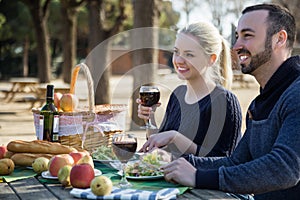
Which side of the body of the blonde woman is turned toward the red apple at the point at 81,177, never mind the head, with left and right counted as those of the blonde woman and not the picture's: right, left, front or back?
front

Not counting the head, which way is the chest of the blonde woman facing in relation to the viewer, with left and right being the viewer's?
facing the viewer and to the left of the viewer

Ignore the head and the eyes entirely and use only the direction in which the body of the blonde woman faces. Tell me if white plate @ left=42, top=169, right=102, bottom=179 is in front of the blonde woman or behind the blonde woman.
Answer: in front

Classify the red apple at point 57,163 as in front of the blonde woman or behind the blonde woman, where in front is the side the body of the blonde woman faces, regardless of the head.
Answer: in front

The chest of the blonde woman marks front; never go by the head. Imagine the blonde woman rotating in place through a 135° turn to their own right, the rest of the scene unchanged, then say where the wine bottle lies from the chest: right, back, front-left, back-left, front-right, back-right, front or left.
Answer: left

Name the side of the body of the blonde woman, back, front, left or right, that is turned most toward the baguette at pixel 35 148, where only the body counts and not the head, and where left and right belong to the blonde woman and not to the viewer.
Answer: front

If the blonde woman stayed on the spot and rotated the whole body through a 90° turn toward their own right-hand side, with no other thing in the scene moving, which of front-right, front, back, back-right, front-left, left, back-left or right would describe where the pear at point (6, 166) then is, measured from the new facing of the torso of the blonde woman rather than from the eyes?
left

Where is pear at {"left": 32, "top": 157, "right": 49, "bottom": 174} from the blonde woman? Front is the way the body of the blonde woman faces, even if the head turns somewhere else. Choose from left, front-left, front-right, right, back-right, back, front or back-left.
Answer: front

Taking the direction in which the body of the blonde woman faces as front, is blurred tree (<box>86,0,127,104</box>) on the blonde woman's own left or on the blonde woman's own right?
on the blonde woman's own right

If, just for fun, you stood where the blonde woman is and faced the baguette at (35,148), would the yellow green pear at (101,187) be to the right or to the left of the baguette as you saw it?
left

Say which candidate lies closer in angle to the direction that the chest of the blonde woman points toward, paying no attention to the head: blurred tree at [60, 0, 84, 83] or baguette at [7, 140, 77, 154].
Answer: the baguette
